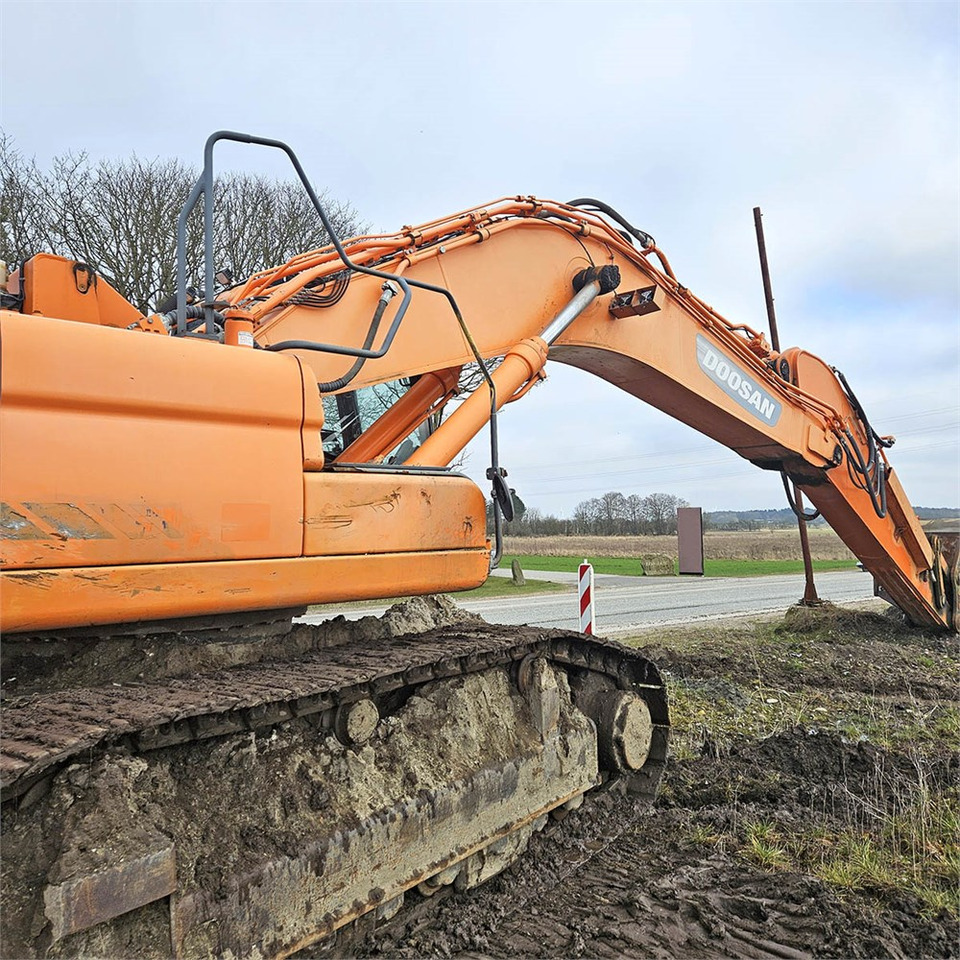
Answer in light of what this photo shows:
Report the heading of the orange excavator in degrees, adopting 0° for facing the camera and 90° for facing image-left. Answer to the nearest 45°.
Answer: approximately 225°

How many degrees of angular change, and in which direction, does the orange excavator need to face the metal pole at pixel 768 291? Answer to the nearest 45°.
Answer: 0° — it already faces it

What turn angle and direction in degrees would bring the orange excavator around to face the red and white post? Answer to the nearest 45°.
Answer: approximately 45° to its left
